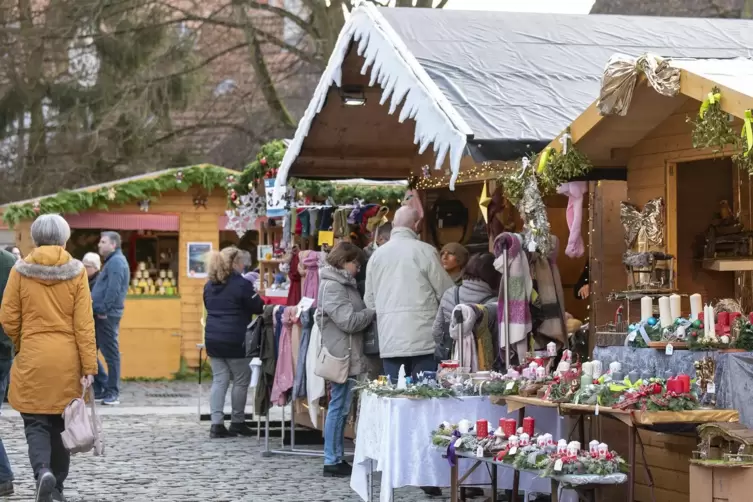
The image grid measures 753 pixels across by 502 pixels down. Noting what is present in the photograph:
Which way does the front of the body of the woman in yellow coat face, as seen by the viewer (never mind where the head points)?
away from the camera

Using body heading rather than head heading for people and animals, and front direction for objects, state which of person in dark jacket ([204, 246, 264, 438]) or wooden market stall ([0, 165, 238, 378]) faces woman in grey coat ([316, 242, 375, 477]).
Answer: the wooden market stall

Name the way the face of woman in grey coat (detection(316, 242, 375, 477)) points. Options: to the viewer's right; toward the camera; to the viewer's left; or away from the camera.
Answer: to the viewer's right

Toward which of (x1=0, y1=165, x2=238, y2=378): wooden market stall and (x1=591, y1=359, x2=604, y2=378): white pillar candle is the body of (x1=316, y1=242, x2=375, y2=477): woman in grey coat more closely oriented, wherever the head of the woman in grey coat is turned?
the white pillar candle

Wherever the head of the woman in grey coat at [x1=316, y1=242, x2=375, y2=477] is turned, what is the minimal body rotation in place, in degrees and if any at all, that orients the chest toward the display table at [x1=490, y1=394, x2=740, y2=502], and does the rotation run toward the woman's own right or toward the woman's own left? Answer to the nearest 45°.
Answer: approximately 45° to the woman's own right

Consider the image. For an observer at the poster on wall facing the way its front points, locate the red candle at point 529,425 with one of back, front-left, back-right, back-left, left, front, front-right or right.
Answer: front

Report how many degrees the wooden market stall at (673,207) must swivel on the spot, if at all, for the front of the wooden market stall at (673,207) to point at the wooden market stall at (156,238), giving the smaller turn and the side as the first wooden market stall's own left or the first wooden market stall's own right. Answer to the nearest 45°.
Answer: approximately 90° to the first wooden market stall's own right

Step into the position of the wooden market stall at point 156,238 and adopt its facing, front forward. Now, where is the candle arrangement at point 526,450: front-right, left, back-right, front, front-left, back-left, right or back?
front

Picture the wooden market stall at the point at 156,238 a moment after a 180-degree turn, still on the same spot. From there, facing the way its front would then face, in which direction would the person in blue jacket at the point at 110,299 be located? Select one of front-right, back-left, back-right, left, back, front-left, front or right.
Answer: back

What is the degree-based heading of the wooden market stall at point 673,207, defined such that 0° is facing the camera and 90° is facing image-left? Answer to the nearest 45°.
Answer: approximately 45°

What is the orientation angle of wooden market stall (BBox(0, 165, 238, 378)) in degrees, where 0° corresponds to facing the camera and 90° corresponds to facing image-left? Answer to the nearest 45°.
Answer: approximately 0°

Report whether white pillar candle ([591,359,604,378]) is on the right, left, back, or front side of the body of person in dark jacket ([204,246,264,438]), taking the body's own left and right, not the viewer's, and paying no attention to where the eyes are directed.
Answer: right

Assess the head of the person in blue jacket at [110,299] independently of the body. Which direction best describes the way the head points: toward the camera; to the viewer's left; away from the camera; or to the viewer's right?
to the viewer's left

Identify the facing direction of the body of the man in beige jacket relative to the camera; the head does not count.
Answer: away from the camera

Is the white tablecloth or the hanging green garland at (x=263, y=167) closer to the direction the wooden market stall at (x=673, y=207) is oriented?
the white tablecloth
